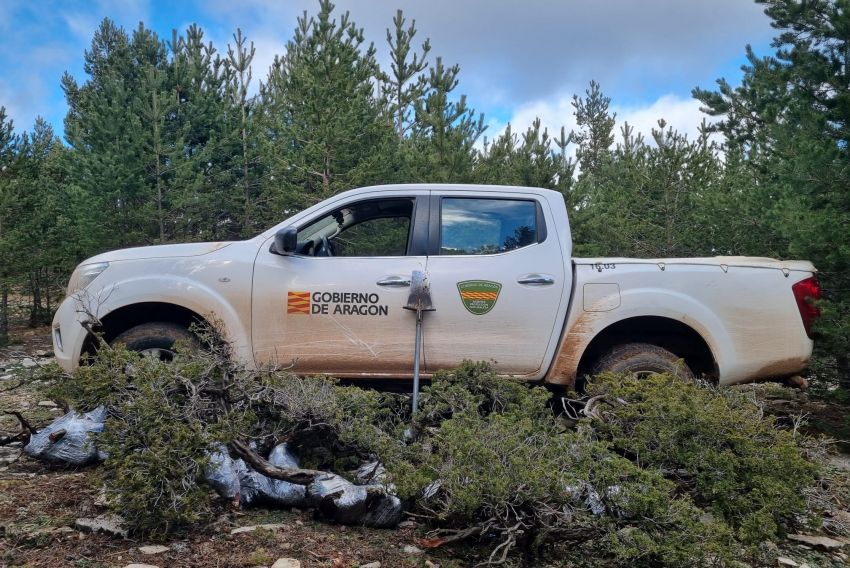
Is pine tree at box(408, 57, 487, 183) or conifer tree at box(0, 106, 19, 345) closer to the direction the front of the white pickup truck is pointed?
the conifer tree

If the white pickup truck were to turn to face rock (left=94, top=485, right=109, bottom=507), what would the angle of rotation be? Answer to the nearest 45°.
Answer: approximately 45° to its left

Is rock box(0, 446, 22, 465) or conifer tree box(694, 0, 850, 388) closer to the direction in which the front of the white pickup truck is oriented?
the rock

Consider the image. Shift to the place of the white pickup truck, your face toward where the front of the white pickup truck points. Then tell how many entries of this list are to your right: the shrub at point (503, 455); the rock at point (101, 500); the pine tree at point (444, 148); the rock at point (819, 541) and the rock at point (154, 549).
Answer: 1

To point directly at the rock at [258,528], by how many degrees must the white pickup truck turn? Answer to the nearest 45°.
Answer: approximately 45° to its left

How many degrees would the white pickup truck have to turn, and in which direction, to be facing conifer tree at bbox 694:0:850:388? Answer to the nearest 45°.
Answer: approximately 180°

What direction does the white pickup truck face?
to the viewer's left

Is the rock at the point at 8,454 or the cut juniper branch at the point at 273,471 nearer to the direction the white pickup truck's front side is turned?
the rock
